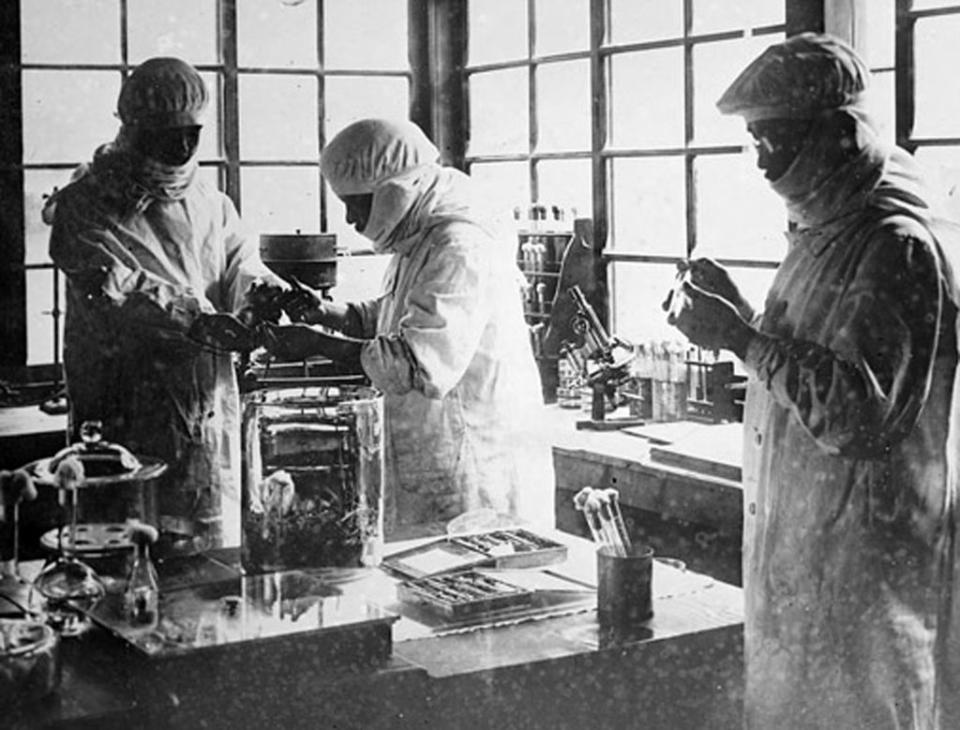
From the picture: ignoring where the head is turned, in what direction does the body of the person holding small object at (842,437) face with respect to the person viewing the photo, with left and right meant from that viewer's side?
facing to the left of the viewer

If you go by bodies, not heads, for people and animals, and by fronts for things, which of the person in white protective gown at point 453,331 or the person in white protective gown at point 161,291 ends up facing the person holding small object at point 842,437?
the person in white protective gown at point 161,291

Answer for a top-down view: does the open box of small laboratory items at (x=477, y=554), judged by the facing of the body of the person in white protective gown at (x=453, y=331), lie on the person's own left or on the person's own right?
on the person's own left

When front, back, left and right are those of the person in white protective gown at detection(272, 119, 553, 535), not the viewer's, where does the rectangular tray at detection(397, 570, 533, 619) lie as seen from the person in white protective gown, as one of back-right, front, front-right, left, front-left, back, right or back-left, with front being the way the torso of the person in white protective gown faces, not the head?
left

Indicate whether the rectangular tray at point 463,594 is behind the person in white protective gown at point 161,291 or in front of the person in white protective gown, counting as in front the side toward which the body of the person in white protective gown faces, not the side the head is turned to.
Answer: in front

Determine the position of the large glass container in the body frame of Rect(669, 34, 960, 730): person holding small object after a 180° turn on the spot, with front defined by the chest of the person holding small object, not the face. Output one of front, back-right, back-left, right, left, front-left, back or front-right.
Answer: back

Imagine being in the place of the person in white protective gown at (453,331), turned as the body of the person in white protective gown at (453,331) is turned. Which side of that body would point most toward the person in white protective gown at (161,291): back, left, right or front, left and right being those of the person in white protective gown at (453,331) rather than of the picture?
front

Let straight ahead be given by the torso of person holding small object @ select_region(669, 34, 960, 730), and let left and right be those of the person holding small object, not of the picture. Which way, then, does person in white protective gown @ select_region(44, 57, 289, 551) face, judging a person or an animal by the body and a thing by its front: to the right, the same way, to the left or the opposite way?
the opposite way

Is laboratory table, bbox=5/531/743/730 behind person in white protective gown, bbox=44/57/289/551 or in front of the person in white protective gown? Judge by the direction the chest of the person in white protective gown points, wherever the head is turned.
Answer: in front

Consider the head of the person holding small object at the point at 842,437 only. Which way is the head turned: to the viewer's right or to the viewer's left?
to the viewer's left

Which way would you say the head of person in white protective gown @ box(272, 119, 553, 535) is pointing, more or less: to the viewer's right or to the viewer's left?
to the viewer's left

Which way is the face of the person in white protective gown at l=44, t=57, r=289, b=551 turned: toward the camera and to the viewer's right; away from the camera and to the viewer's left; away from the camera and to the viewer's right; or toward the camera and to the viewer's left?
toward the camera and to the viewer's right

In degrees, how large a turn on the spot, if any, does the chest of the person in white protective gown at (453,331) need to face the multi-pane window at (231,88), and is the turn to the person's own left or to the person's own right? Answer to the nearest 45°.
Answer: approximately 90° to the person's own right

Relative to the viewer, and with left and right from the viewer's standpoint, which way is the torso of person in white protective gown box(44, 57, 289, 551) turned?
facing the viewer and to the right of the viewer

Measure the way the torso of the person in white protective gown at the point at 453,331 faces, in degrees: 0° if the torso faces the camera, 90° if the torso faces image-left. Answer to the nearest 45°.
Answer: approximately 90°

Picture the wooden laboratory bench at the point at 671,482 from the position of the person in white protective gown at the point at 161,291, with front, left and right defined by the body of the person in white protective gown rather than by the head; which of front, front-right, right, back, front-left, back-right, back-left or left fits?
front-left

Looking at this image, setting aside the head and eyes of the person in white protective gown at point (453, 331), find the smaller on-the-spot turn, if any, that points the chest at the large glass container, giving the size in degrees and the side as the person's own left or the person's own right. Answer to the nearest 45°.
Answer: approximately 90° to the person's own left
